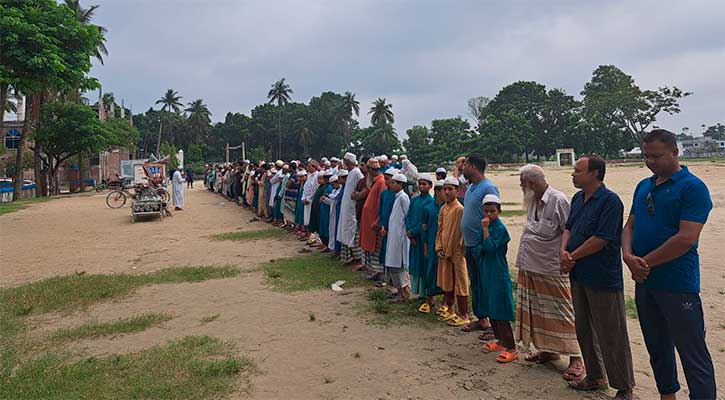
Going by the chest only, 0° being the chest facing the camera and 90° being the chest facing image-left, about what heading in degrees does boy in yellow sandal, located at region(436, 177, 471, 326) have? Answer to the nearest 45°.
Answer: approximately 45°

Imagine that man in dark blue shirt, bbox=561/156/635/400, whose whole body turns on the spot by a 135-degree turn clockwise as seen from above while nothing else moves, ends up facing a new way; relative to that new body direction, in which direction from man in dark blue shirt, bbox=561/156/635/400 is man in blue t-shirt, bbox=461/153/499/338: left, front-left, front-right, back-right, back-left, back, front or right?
front-left

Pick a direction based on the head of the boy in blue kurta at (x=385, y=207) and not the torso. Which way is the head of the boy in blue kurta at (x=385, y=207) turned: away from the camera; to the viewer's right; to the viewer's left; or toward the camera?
to the viewer's left

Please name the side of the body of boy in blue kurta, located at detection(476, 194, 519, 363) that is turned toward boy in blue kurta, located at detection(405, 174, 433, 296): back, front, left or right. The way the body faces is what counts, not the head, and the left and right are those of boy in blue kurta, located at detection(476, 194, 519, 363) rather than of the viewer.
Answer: right

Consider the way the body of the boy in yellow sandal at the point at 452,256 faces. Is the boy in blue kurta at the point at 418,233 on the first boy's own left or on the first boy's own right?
on the first boy's own right

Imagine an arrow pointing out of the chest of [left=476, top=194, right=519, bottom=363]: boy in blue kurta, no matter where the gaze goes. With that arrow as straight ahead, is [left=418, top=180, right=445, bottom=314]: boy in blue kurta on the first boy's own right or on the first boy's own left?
on the first boy's own right

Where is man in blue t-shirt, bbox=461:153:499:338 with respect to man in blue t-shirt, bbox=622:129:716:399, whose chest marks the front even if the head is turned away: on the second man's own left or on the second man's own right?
on the second man's own right

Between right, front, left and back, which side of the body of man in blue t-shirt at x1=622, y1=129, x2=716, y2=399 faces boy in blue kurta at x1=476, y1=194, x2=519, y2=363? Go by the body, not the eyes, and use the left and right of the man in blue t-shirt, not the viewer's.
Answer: right

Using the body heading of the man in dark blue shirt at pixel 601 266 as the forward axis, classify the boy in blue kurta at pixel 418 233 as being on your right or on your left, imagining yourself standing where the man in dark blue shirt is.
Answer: on your right

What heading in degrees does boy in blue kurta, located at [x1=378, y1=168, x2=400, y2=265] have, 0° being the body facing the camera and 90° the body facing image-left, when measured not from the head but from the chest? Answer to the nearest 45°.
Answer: approximately 90°

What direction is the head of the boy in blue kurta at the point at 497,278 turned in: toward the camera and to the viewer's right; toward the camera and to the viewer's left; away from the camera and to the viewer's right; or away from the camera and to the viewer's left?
toward the camera and to the viewer's left
